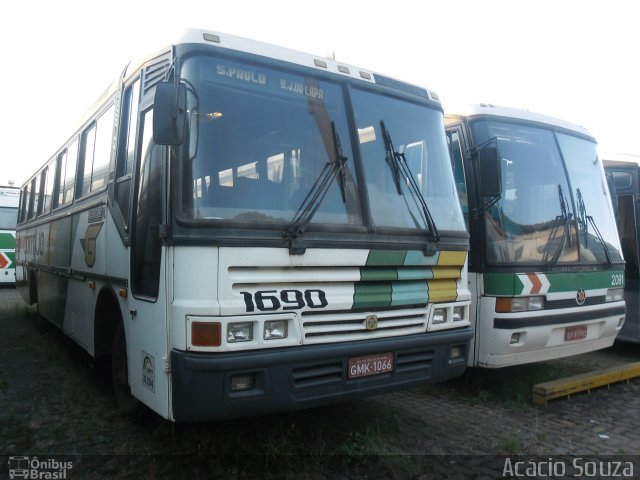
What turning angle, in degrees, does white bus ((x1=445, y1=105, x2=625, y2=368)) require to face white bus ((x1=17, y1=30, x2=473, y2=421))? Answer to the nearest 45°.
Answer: approximately 90° to its right

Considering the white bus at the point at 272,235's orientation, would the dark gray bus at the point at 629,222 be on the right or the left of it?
on its left

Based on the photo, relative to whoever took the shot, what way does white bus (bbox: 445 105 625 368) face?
facing the viewer and to the right of the viewer

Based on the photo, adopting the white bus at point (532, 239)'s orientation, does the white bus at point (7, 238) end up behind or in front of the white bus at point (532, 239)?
behind

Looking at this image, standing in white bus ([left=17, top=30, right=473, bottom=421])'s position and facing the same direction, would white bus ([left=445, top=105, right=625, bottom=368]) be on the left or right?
on its left

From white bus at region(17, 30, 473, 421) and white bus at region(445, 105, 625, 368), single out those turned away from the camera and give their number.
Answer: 0

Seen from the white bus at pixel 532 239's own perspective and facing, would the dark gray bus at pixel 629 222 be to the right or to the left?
on its left

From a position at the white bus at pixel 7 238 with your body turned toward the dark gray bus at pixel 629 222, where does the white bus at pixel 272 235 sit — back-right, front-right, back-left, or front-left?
front-right
